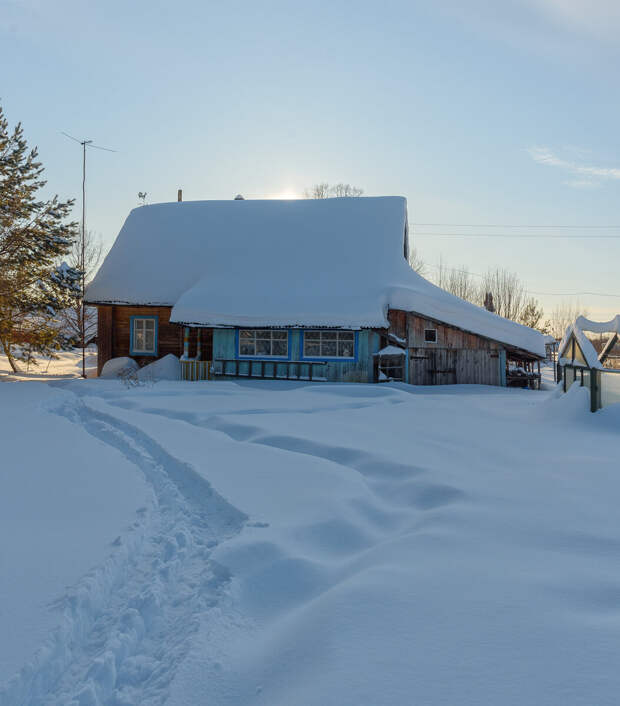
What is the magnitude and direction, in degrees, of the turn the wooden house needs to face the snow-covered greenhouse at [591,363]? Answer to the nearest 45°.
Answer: approximately 45° to its left

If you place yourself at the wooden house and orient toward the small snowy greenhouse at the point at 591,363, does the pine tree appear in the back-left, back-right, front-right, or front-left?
back-right

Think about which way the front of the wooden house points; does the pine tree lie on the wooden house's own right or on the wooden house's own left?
on the wooden house's own right

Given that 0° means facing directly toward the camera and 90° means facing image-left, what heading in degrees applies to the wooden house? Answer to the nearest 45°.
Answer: approximately 0°
